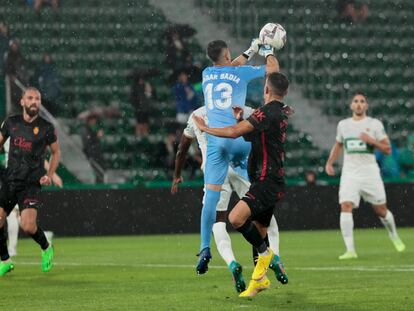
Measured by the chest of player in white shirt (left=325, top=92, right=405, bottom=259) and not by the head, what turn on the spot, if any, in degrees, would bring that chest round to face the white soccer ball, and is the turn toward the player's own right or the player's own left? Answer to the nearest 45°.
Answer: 0° — they already face it

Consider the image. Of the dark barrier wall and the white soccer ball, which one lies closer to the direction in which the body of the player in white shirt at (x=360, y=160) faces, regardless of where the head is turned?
the white soccer ball

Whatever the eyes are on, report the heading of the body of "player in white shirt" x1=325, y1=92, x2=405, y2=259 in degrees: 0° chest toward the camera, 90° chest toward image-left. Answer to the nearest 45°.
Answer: approximately 0°
